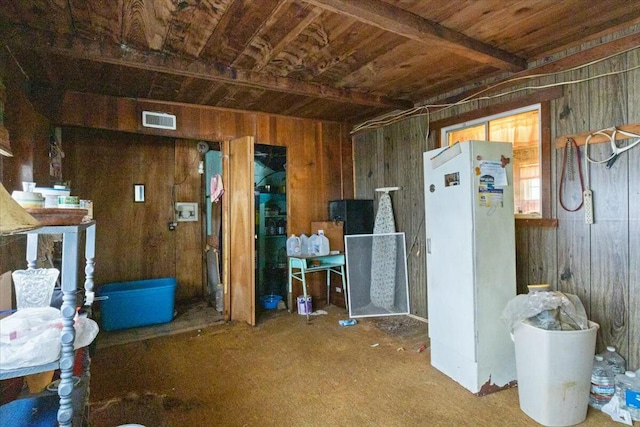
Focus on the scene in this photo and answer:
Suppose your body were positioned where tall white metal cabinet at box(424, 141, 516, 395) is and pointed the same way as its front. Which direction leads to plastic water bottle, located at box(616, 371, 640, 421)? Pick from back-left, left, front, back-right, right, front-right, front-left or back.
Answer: back-left

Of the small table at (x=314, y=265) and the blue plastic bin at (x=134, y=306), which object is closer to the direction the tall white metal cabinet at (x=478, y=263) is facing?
the blue plastic bin

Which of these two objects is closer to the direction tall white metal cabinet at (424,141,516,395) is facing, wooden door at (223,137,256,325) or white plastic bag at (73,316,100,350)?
the white plastic bag

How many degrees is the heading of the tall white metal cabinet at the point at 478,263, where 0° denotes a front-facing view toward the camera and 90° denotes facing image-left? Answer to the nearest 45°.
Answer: approximately 45°

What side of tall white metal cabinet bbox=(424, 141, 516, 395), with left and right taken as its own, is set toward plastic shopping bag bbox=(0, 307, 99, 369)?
front

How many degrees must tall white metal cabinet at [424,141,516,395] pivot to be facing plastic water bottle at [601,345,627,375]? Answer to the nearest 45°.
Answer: approximately 135° to its left

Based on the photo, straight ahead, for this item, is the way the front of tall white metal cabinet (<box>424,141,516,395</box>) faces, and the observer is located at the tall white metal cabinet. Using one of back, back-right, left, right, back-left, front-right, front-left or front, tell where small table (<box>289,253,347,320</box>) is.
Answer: right

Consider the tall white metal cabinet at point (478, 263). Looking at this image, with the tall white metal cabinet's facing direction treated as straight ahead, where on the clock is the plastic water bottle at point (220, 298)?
The plastic water bottle is roughly at 2 o'clock from the tall white metal cabinet.

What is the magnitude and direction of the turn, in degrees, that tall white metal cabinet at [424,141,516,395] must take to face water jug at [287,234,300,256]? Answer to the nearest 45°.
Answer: approximately 90° to its right

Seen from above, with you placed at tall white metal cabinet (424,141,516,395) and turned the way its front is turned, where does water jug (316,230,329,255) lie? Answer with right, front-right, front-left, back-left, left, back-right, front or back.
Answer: right

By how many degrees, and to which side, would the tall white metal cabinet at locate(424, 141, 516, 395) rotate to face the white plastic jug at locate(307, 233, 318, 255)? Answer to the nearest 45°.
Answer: approximately 90° to its right

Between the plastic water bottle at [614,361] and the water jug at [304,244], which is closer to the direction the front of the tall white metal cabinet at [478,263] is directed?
the water jug

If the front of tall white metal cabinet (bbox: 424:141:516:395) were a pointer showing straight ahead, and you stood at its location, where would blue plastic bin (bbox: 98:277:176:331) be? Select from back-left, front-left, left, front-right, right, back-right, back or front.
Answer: front-right
